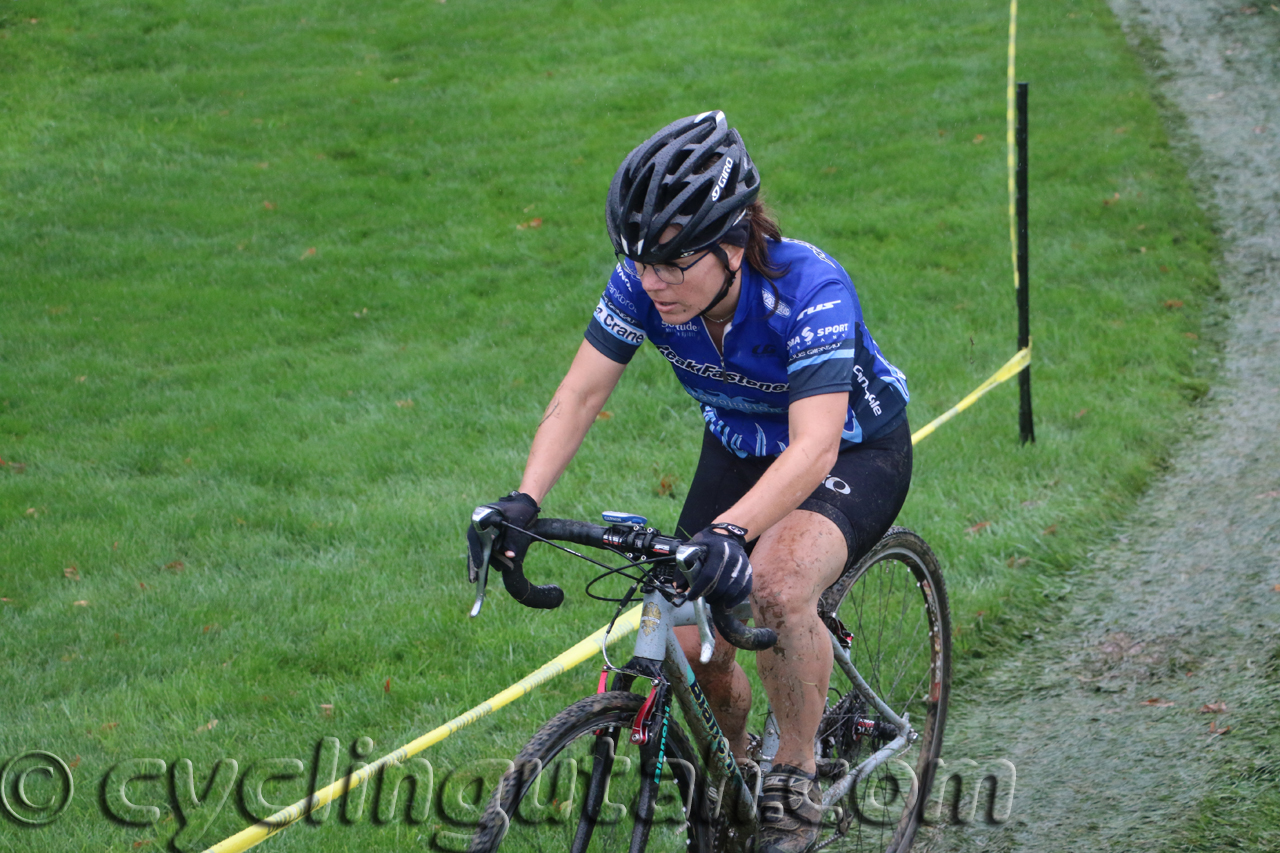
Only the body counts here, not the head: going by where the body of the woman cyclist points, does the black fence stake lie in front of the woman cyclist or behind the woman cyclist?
behind

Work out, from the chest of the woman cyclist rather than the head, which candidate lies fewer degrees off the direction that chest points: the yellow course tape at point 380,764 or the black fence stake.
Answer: the yellow course tape

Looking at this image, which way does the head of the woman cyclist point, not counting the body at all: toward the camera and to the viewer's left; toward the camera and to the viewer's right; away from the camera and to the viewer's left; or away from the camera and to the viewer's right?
toward the camera and to the viewer's left

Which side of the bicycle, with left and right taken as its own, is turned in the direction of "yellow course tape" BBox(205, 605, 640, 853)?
right

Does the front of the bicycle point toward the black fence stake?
no

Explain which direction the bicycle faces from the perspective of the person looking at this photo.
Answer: facing the viewer and to the left of the viewer

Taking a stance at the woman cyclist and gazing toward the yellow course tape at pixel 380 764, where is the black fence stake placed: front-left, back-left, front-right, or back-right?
back-right
